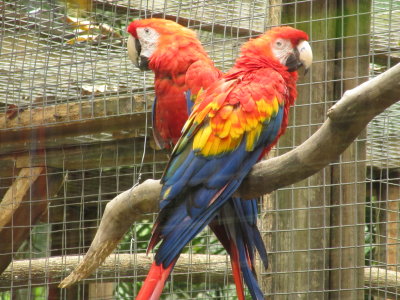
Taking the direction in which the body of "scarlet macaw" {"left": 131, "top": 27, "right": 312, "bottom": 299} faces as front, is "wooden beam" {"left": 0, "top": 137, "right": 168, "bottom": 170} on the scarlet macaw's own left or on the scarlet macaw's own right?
on the scarlet macaw's own left

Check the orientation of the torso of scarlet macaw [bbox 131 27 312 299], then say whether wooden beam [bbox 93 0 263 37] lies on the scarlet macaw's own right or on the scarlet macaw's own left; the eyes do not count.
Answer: on the scarlet macaw's own left

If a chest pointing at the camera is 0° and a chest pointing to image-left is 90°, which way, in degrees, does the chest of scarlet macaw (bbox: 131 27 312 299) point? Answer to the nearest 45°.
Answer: approximately 225°
